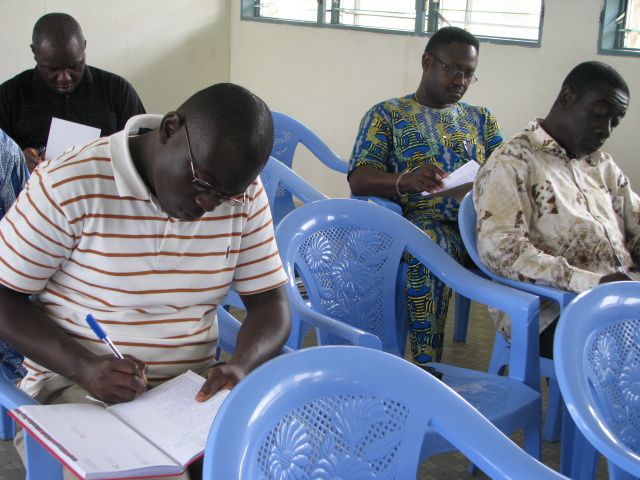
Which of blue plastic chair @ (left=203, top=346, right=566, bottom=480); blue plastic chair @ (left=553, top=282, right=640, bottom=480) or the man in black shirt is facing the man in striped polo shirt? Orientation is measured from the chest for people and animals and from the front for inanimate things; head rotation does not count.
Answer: the man in black shirt

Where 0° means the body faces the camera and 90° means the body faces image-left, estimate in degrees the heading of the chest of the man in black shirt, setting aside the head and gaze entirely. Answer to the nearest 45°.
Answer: approximately 0°
